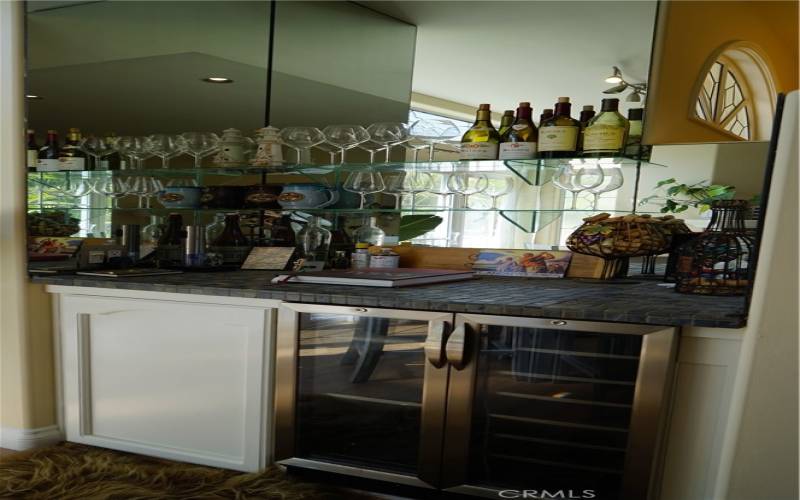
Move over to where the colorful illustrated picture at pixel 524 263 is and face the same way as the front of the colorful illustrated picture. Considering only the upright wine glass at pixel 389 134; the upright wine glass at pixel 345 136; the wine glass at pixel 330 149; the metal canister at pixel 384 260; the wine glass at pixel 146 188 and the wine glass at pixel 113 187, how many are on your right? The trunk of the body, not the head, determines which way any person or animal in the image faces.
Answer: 6

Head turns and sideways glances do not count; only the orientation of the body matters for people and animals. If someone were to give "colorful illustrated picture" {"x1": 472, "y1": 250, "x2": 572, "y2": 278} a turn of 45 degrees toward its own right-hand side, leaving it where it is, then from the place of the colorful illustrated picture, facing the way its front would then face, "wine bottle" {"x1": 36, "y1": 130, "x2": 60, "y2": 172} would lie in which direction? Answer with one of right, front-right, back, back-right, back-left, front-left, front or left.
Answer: front-right

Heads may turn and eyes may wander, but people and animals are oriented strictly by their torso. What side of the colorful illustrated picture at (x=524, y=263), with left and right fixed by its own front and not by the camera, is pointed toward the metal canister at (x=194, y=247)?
right

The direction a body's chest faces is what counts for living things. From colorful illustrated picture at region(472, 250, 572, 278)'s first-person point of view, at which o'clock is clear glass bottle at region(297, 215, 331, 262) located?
The clear glass bottle is roughly at 3 o'clock from the colorful illustrated picture.

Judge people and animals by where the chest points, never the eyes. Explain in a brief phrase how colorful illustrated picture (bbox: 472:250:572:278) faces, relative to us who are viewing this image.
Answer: facing the viewer

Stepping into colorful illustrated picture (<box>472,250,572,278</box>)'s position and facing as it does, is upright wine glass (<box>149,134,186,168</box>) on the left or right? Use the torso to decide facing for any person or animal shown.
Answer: on its right

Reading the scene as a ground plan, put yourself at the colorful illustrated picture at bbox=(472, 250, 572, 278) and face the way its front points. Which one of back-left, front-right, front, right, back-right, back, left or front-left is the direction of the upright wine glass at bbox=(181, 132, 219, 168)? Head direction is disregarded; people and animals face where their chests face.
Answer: right

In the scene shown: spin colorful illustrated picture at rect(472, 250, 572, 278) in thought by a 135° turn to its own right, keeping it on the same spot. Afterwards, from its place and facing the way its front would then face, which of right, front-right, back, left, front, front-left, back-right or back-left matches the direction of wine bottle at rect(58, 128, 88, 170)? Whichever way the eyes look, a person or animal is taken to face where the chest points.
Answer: front-left

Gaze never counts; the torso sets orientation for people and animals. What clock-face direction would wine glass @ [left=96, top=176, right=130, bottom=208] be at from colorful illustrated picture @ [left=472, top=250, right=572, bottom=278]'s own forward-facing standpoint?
The wine glass is roughly at 3 o'clock from the colorful illustrated picture.

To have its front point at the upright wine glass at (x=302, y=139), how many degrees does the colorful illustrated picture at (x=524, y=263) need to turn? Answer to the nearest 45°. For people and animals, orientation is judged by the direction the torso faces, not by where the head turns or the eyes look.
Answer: approximately 90° to its right

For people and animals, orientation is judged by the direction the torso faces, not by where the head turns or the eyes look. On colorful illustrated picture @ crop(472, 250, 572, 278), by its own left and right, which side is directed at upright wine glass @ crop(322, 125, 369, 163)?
right

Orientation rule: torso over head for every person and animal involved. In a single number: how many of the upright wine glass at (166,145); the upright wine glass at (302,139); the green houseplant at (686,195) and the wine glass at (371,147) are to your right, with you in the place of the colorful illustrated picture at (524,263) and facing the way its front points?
3
